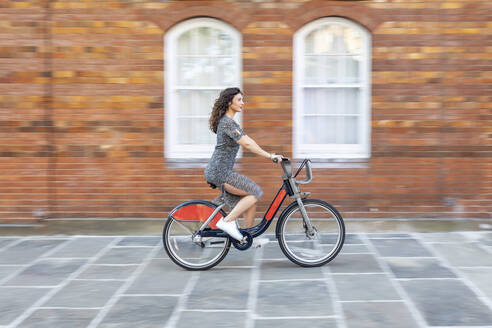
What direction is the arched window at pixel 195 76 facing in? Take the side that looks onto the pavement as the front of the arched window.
toward the camera

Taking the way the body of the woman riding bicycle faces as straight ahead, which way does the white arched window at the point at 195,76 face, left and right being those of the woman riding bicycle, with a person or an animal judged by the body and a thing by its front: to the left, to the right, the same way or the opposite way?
to the right

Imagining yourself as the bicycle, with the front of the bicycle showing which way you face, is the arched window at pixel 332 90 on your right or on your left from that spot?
on your left

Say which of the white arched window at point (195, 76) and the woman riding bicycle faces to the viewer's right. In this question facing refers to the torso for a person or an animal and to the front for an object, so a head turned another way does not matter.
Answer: the woman riding bicycle

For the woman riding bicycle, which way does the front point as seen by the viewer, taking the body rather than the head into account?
to the viewer's right

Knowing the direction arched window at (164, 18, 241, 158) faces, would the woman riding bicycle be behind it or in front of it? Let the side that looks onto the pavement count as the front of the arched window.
in front

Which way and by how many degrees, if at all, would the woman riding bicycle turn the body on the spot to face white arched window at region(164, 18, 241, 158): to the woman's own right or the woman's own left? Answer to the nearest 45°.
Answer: approximately 90° to the woman's own left

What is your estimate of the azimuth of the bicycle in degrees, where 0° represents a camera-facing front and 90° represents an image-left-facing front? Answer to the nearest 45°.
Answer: approximately 270°

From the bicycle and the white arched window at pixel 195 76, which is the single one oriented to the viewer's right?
the bicycle

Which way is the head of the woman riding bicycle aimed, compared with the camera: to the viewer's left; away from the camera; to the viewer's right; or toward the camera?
to the viewer's right

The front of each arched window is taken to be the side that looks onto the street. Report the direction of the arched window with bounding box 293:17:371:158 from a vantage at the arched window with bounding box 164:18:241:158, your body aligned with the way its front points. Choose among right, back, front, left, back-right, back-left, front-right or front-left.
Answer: left

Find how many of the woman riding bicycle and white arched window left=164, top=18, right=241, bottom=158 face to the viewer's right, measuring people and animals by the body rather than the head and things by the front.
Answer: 1

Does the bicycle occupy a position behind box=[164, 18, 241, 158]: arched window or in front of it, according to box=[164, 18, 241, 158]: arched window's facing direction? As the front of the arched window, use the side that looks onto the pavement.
in front
